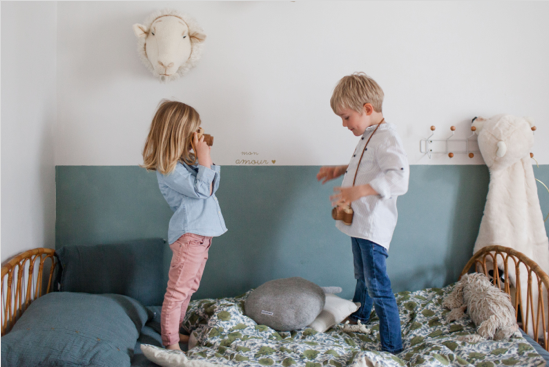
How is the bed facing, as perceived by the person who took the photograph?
facing to the right of the viewer

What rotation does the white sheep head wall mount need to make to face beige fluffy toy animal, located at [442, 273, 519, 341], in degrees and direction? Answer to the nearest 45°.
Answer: approximately 45° to its left

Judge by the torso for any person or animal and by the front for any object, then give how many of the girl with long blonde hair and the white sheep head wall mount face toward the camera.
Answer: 1

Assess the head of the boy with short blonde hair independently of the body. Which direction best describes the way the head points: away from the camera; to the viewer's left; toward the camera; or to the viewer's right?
to the viewer's left

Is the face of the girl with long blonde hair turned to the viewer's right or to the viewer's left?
to the viewer's right

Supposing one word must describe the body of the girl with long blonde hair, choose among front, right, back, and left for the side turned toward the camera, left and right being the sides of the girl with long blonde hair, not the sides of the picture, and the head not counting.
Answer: right

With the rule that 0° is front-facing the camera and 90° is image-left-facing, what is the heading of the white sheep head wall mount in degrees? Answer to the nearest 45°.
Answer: approximately 0°

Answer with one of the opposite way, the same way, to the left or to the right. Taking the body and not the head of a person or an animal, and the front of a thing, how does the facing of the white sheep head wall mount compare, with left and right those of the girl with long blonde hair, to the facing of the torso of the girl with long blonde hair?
to the right
